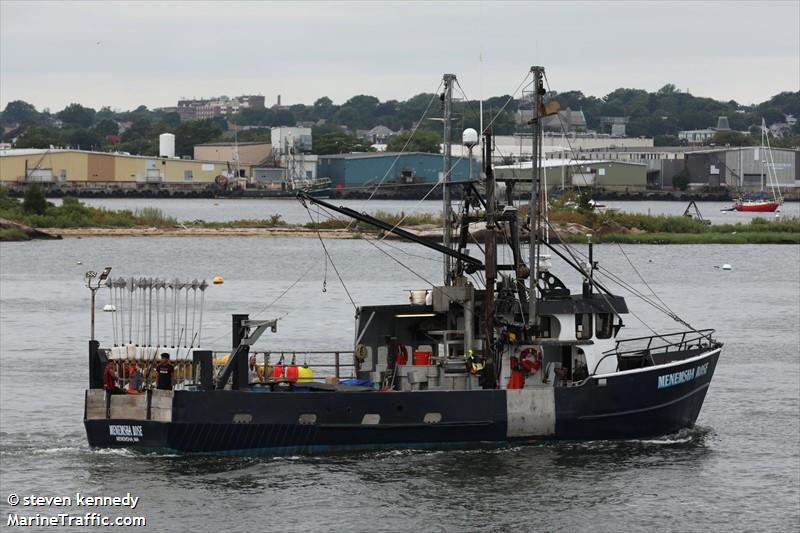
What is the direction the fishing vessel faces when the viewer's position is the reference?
facing away from the viewer and to the right of the viewer

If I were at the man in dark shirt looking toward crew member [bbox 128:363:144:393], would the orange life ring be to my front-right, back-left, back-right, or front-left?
back-right
